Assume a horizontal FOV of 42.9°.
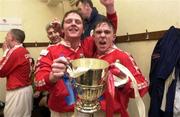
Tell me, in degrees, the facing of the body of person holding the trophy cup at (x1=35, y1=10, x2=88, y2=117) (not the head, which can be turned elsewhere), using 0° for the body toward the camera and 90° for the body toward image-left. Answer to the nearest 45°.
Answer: approximately 0°

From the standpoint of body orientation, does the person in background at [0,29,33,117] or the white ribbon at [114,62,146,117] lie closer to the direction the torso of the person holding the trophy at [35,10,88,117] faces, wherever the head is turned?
the white ribbon

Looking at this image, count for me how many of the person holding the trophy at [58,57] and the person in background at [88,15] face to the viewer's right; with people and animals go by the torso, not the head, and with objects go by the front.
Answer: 0

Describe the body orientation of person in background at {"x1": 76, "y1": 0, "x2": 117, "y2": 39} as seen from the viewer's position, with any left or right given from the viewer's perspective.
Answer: facing the viewer and to the left of the viewer

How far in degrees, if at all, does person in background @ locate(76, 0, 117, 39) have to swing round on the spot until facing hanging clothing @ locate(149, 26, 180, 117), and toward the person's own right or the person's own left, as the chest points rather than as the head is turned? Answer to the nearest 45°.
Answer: approximately 90° to the person's own left

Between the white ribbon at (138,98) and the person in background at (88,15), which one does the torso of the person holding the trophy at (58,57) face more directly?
the white ribbon
